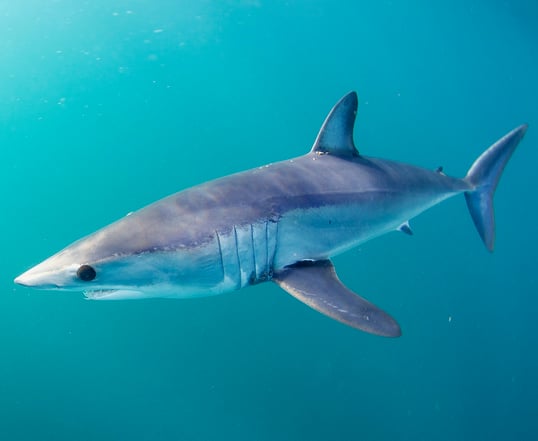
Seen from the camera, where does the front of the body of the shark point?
to the viewer's left
